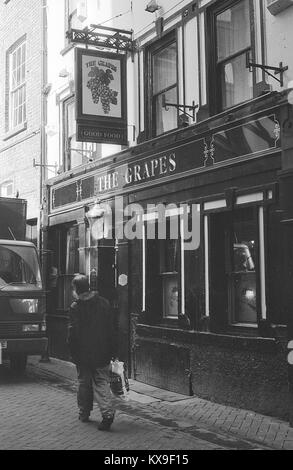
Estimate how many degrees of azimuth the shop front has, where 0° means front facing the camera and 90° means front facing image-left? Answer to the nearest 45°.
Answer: approximately 45°

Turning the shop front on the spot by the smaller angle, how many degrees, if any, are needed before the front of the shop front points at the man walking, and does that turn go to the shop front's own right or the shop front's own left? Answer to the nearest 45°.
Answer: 0° — it already faces them
